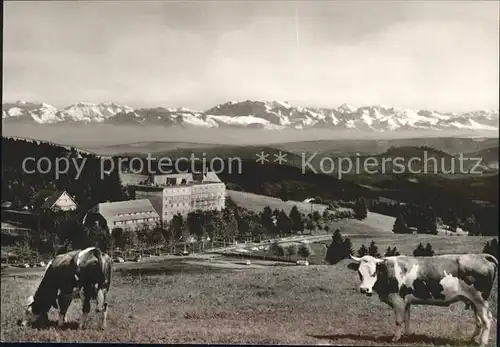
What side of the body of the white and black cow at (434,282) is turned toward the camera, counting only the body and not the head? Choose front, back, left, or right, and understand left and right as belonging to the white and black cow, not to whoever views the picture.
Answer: left

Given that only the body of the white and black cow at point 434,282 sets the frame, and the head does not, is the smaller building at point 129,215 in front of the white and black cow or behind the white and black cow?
in front

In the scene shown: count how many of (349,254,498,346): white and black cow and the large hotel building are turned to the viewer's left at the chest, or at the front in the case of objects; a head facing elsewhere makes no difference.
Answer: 1

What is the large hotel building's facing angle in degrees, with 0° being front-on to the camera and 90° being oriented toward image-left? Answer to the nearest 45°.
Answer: approximately 315°

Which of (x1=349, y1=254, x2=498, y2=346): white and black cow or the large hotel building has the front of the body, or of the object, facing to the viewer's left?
the white and black cow

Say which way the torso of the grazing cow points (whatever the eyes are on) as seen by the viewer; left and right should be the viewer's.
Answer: facing away from the viewer and to the left of the viewer
